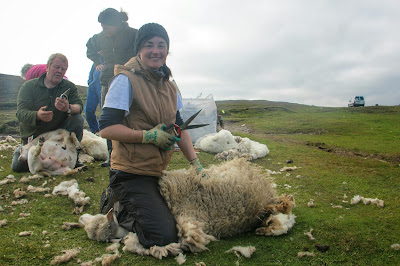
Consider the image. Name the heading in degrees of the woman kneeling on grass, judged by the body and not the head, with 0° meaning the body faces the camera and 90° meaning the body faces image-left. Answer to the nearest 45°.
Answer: approximately 315°

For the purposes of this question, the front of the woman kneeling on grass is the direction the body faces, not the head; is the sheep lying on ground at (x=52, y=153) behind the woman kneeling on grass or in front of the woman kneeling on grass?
behind

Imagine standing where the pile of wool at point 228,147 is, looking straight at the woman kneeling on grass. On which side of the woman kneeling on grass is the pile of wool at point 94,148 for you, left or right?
right

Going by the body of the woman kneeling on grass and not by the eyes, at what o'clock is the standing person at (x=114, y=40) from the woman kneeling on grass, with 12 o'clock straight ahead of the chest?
The standing person is roughly at 7 o'clock from the woman kneeling on grass.

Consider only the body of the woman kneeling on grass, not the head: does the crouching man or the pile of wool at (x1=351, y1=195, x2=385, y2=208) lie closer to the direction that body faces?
the pile of wool
